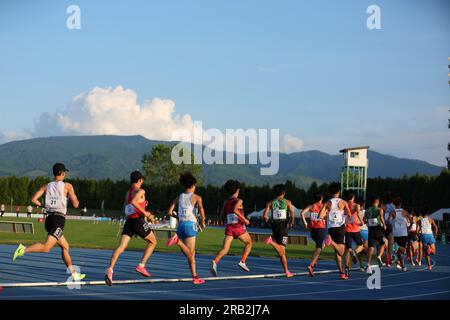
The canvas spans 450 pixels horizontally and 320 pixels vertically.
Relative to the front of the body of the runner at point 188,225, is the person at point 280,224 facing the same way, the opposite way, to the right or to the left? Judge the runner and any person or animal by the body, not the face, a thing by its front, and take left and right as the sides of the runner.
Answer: the same way

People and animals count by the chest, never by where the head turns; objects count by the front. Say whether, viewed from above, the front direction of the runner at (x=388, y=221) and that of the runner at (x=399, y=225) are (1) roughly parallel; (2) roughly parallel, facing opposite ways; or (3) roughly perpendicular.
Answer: roughly parallel

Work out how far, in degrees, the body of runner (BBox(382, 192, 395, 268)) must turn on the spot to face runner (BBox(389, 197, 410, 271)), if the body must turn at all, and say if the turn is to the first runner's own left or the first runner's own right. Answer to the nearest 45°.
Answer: approximately 135° to the first runner's own right
